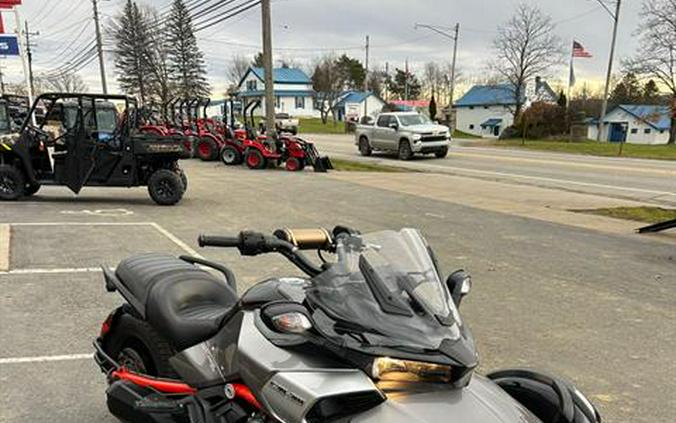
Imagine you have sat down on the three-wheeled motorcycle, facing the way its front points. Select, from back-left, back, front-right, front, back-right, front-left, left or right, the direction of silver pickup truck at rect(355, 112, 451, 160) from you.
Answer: back-left

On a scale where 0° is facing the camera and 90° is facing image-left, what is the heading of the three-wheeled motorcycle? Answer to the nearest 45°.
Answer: approximately 315°

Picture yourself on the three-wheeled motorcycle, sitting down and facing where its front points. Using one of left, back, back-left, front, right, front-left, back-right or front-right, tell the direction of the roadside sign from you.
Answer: back

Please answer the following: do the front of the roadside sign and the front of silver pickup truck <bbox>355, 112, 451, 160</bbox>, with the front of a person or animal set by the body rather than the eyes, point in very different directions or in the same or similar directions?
same or similar directions

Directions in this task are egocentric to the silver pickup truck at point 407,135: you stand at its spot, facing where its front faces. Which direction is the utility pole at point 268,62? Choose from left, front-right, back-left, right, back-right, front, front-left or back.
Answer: right

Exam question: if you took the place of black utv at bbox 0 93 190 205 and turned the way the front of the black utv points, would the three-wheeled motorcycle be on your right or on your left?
on your left

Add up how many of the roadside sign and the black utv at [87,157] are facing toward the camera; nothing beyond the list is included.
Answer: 1

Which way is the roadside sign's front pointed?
toward the camera

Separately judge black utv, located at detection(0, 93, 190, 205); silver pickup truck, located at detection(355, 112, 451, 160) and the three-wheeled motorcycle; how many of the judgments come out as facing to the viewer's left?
1

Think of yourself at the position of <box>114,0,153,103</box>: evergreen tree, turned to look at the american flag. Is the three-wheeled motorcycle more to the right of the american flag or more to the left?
right

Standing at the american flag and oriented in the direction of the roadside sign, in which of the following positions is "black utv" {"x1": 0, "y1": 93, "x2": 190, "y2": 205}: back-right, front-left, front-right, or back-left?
front-left

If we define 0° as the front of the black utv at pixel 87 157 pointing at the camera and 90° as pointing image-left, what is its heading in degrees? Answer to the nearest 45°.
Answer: approximately 90°

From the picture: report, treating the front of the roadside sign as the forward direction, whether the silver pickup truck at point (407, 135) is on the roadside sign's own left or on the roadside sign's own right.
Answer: on the roadside sign's own left

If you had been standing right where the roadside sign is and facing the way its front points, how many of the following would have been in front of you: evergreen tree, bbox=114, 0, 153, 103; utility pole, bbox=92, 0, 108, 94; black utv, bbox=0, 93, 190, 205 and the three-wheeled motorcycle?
2
